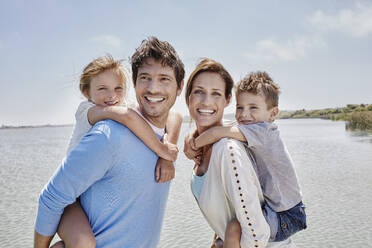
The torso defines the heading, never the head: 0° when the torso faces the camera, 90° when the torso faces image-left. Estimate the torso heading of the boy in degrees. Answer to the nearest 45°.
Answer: approximately 90°

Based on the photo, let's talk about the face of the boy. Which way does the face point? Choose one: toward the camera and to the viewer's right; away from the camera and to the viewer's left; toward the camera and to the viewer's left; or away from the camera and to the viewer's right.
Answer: toward the camera and to the viewer's left
